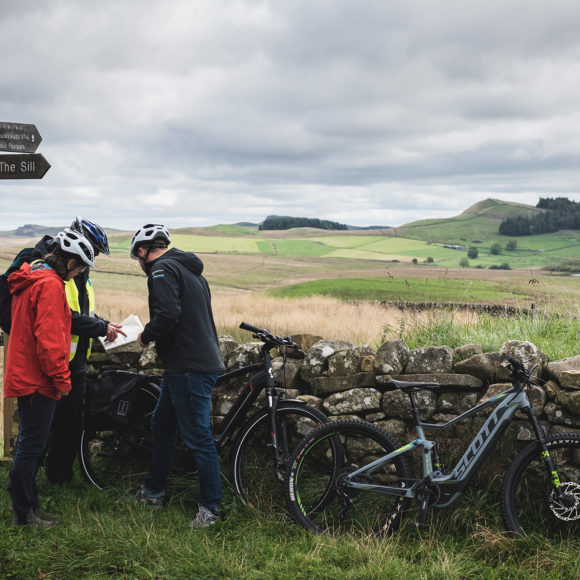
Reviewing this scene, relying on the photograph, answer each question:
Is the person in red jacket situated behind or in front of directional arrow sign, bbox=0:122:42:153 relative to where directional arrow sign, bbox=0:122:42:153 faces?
in front

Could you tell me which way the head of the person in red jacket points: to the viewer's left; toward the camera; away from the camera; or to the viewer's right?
to the viewer's right

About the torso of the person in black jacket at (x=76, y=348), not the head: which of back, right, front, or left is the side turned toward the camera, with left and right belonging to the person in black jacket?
right

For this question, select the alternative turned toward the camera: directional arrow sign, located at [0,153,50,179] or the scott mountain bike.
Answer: the directional arrow sign

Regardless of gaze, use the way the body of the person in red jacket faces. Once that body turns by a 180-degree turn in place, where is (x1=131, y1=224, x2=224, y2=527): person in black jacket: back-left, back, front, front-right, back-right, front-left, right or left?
back

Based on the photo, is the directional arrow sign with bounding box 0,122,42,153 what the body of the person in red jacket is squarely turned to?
no

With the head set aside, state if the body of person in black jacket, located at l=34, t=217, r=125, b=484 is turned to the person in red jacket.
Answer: no

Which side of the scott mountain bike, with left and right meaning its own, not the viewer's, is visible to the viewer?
right

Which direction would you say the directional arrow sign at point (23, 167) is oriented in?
toward the camera

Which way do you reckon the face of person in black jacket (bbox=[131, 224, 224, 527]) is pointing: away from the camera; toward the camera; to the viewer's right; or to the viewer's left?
to the viewer's left

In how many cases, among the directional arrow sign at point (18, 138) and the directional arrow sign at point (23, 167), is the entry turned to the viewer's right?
0

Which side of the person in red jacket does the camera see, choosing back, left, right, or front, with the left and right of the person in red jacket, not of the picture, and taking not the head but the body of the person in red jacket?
right

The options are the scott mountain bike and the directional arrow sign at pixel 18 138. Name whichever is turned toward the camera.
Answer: the directional arrow sign
